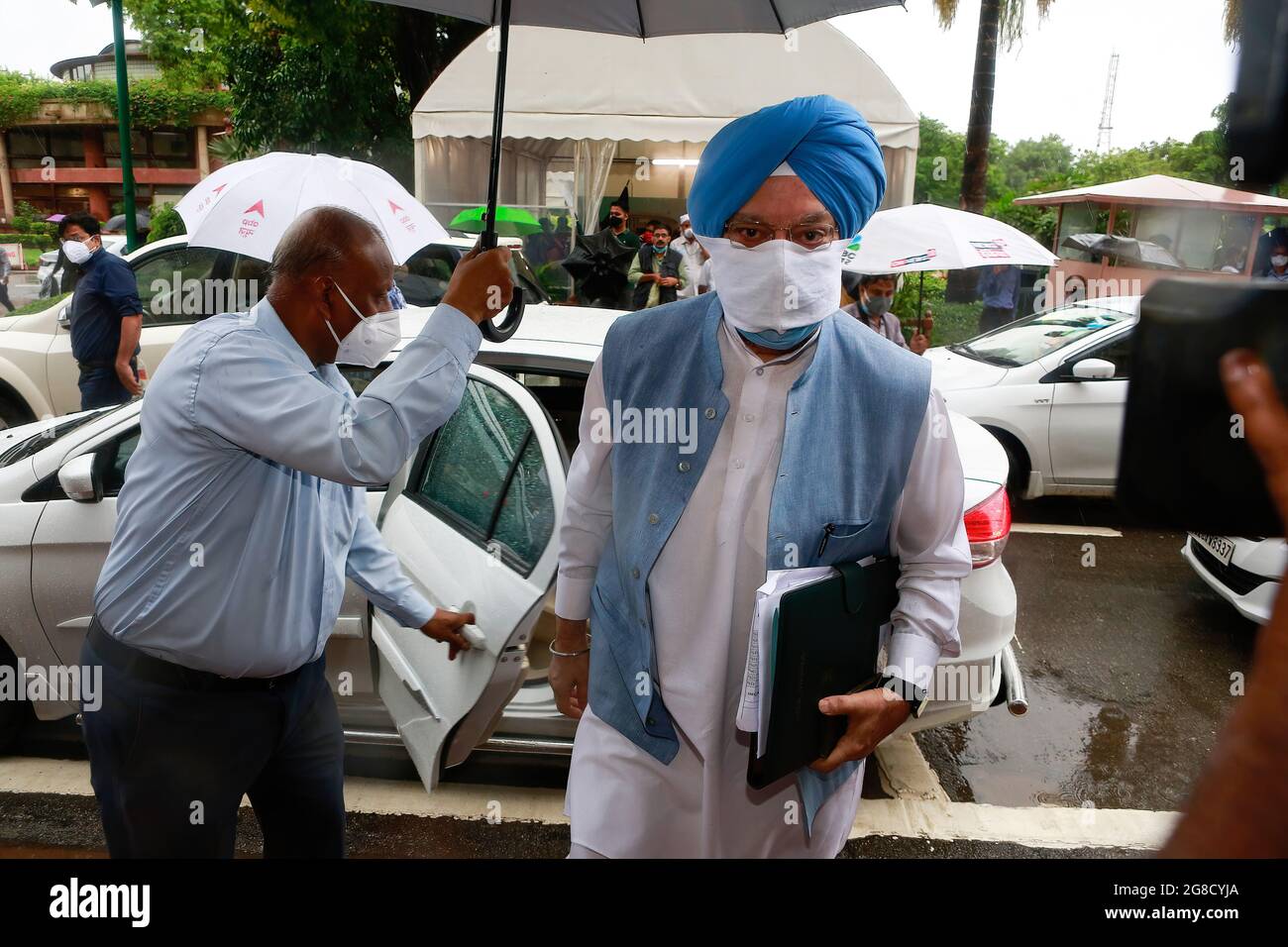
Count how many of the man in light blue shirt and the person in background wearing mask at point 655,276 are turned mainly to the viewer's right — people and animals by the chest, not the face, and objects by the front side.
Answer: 1

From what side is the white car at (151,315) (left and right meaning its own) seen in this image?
left

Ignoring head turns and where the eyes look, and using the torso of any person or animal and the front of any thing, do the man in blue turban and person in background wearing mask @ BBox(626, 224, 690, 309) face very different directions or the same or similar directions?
same or similar directions

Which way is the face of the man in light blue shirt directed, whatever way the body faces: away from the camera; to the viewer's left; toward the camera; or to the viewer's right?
to the viewer's right

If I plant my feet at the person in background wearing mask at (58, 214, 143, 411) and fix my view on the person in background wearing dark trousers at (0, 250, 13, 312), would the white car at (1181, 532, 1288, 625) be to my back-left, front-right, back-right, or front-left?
back-right

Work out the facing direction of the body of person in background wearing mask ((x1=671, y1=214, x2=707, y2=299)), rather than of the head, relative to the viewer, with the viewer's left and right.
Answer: facing the viewer

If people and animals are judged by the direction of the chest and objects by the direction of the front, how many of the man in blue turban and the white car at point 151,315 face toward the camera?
1

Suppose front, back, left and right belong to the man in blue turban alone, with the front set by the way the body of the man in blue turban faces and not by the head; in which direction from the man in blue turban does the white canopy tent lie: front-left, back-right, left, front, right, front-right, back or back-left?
back

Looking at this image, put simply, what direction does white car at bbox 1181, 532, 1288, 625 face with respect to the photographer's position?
facing the viewer and to the left of the viewer

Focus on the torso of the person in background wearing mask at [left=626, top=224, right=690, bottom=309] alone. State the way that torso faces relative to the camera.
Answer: toward the camera

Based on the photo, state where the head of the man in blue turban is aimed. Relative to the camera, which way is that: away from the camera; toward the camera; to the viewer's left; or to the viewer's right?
toward the camera

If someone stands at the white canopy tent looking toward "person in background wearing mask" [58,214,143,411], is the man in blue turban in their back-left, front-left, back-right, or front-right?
front-left

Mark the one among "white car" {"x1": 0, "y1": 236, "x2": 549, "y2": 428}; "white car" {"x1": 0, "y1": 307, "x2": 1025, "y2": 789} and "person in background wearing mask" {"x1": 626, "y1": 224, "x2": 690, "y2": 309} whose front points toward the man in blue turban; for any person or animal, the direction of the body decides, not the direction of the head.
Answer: the person in background wearing mask

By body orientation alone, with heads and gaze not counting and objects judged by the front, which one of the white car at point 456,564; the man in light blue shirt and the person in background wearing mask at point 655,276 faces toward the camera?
the person in background wearing mask

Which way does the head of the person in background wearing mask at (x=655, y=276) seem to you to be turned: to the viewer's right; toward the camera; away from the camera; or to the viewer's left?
toward the camera
